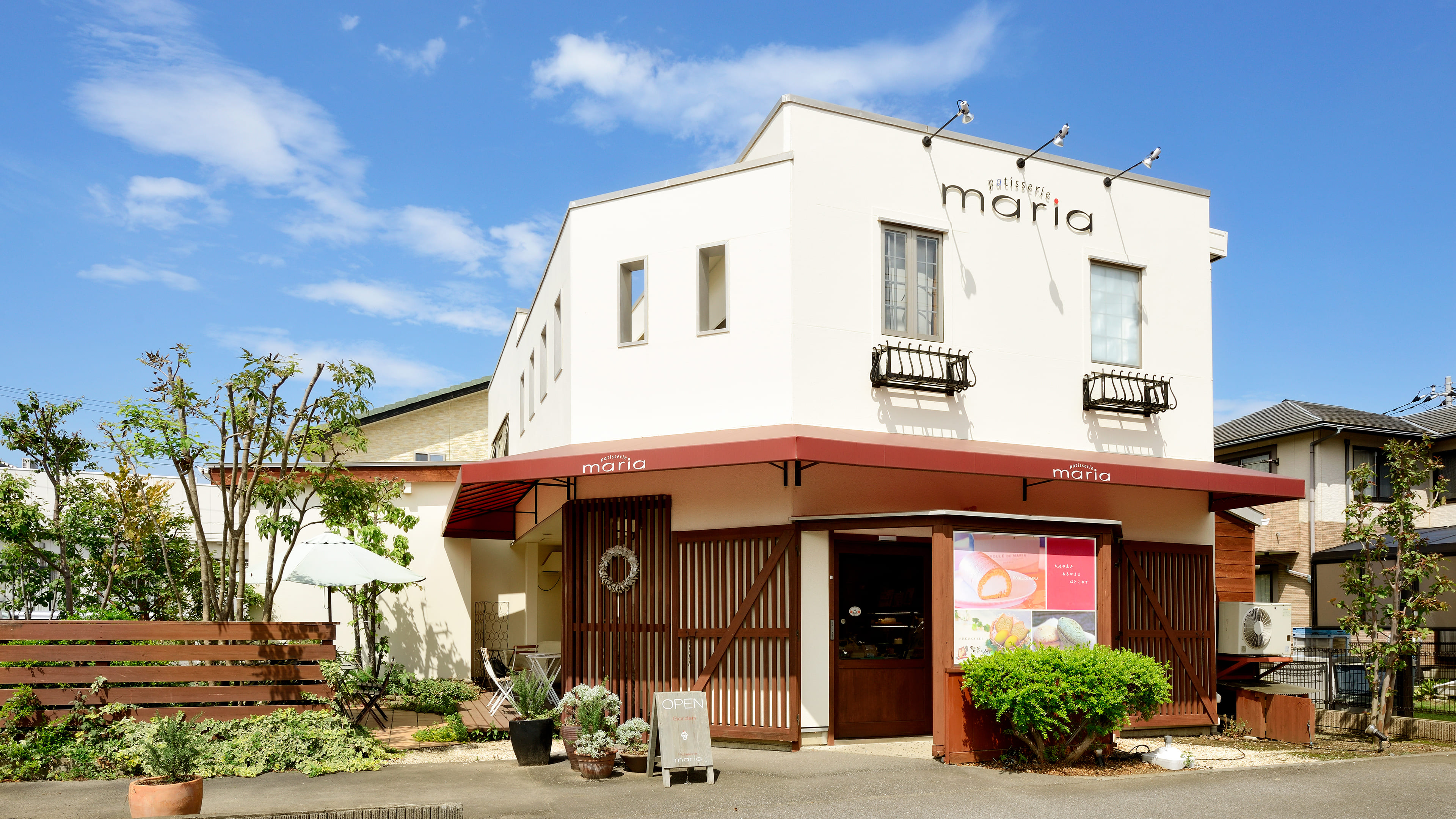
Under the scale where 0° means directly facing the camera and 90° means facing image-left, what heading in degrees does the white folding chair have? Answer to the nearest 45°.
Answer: approximately 270°

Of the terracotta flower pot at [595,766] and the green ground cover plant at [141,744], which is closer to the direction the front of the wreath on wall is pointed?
the terracotta flower pot

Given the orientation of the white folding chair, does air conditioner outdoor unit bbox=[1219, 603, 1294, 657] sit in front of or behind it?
in front

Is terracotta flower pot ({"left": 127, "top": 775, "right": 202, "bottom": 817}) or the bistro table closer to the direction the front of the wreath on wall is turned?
the terracotta flower pot

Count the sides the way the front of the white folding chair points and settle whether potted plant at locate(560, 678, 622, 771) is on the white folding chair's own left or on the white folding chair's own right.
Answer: on the white folding chair's own right

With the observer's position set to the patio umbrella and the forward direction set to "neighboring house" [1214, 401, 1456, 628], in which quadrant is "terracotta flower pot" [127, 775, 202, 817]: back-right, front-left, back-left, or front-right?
back-right

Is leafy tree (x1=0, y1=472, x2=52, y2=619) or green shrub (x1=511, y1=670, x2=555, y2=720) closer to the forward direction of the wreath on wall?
the green shrub

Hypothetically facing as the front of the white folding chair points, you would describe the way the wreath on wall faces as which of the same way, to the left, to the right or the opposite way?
to the right

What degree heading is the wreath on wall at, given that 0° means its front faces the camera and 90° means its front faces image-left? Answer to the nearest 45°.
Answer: approximately 0°

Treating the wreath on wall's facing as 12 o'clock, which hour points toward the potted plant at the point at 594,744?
The potted plant is roughly at 12 o'clock from the wreath on wall.

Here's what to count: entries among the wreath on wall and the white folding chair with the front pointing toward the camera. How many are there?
1
